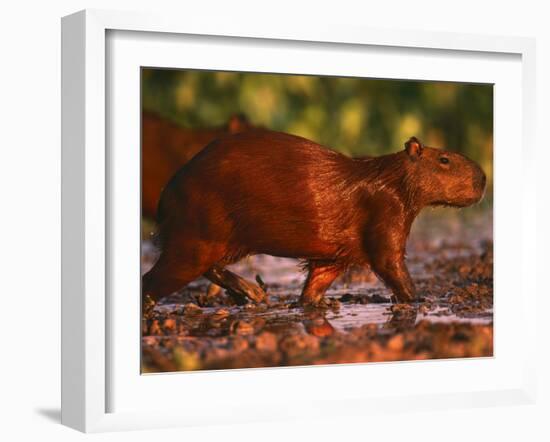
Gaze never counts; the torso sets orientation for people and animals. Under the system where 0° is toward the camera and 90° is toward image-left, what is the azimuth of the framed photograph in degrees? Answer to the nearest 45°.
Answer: approximately 315°
